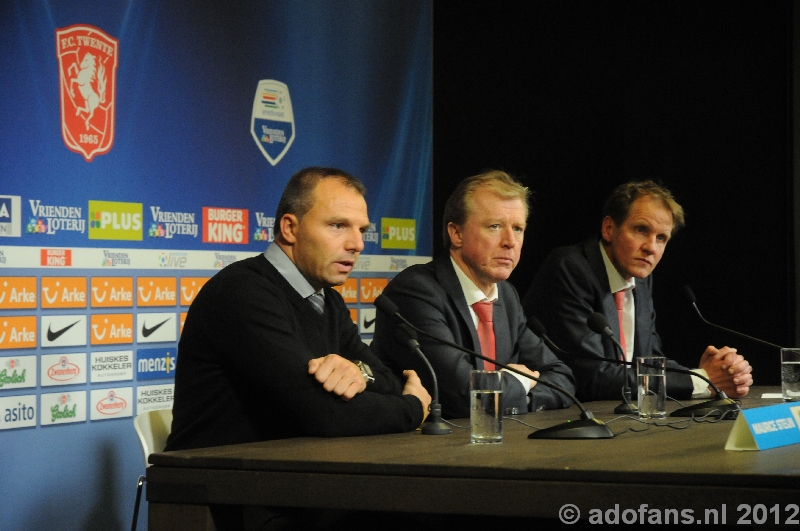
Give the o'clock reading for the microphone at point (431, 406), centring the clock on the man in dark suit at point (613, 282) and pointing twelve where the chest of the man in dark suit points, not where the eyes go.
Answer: The microphone is roughly at 2 o'clock from the man in dark suit.

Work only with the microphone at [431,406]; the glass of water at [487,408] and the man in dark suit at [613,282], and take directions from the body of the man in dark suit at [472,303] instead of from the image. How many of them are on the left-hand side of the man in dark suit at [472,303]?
1

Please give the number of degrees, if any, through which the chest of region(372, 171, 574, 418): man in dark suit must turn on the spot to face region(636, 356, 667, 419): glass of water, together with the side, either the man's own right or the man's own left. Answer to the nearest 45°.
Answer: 0° — they already face it

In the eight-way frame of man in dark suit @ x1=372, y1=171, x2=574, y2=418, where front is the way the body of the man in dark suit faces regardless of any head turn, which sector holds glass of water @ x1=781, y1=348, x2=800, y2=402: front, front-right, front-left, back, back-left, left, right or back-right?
front-left

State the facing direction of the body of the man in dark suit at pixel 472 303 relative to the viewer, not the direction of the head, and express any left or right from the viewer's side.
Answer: facing the viewer and to the right of the viewer

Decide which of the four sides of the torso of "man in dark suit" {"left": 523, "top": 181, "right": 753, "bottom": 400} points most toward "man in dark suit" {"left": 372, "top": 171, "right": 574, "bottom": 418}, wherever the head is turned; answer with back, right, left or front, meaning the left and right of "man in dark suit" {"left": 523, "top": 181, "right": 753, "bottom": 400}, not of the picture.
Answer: right

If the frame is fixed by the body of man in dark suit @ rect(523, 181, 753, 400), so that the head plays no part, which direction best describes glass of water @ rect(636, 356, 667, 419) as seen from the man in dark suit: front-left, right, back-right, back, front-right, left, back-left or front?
front-right

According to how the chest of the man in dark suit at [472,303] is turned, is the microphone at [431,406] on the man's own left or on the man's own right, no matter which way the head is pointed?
on the man's own right

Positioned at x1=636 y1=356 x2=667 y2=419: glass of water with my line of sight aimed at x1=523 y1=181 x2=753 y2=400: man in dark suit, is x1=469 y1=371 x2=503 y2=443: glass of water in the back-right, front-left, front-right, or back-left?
back-left

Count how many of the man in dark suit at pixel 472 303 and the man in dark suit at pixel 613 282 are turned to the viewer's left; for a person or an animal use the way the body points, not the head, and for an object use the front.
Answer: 0

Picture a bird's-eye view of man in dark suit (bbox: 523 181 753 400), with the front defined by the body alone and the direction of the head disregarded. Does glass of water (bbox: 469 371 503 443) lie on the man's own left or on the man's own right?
on the man's own right
